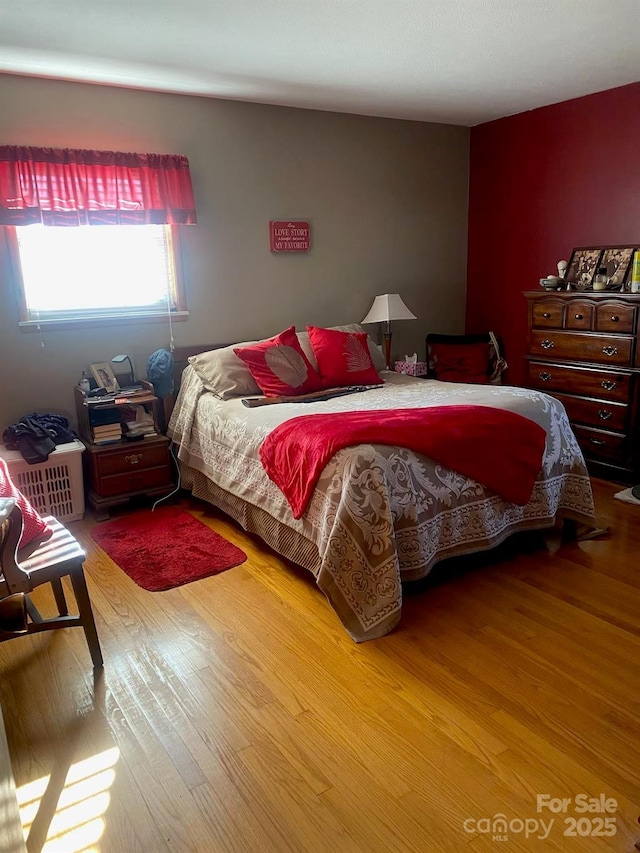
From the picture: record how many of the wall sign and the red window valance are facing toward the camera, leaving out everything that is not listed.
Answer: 2

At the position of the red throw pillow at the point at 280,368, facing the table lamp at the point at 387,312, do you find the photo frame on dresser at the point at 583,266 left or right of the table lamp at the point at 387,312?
right

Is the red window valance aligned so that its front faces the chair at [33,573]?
yes

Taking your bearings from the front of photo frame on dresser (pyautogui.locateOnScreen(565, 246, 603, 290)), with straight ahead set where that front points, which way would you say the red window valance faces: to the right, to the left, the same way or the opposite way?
to the left

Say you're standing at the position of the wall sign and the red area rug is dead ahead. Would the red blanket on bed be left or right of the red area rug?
left

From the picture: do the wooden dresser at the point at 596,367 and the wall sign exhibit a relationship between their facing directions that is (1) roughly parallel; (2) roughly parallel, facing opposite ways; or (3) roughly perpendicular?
roughly perpendicular

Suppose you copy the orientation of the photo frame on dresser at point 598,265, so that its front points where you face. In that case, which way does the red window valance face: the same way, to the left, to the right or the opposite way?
to the left

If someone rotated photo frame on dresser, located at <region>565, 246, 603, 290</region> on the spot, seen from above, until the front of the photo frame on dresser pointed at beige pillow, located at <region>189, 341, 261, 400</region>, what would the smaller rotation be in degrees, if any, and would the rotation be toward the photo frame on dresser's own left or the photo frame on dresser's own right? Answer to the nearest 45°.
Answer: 0° — it already faces it

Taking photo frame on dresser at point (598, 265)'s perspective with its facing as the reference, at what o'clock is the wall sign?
The wall sign is roughly at 1 o'clock from the photo frame on dresser.

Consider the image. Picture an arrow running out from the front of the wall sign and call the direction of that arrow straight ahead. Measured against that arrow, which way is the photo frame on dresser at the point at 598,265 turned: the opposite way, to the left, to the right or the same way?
to the right

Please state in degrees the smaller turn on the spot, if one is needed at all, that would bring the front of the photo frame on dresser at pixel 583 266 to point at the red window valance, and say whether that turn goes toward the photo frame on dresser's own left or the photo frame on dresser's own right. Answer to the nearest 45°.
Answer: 0° — it already faces it
